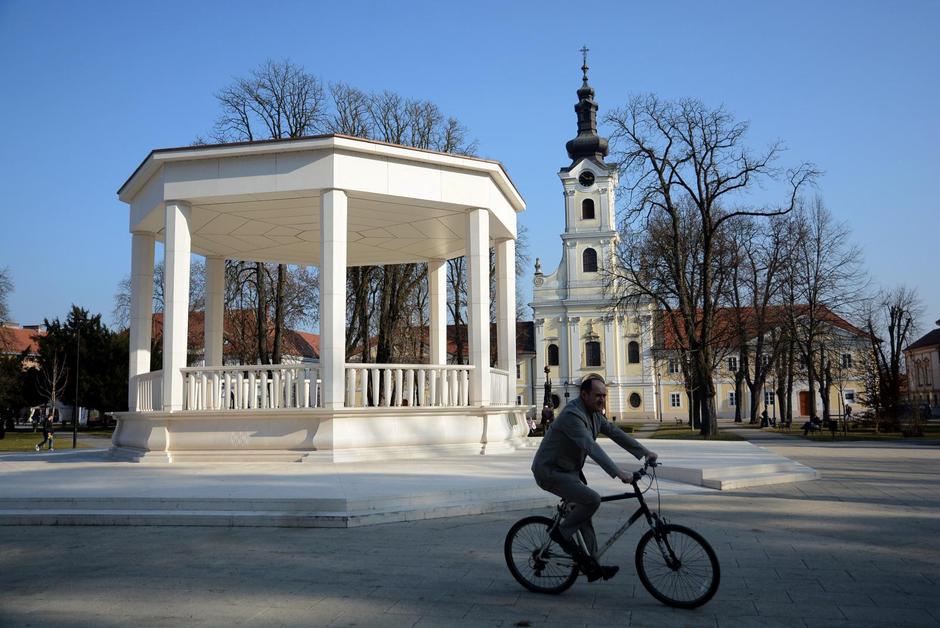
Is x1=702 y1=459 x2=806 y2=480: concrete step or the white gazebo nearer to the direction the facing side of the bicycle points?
the concrete step

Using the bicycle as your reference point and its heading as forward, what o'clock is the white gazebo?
The white gazebo is roughly at 8 o'clock from the bicycle.

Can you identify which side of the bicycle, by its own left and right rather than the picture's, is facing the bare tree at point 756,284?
left

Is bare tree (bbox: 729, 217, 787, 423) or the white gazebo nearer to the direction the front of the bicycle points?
the bare tree

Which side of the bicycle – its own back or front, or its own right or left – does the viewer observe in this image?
right

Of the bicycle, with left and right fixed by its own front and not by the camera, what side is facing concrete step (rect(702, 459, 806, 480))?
left

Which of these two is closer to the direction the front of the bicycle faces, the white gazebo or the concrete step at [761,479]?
the concrete step

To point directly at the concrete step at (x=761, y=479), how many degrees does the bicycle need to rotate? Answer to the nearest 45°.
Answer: approximately 90° to its left
